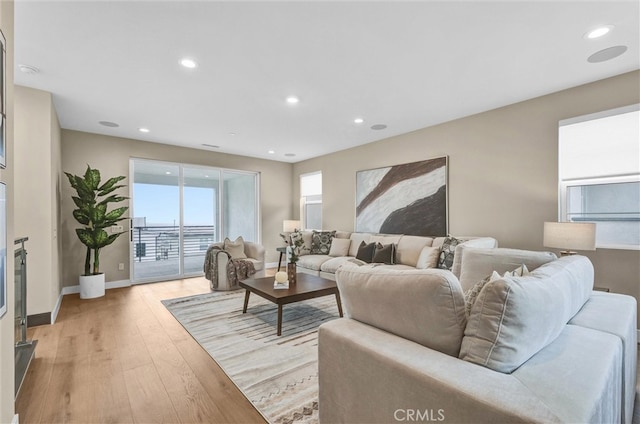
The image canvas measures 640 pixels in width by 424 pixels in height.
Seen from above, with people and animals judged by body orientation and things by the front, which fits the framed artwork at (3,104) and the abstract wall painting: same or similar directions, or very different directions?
very different directions

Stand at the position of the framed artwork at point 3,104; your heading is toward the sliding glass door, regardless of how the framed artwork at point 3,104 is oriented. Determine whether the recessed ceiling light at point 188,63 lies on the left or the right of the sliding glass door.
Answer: right

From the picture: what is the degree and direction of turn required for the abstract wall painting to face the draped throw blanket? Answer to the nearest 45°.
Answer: approximately 45° to its right

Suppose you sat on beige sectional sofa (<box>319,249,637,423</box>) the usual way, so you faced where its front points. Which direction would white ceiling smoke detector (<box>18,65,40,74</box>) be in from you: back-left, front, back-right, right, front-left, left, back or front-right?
front-left

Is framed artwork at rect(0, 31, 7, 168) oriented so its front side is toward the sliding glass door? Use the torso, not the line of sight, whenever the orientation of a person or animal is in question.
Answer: no

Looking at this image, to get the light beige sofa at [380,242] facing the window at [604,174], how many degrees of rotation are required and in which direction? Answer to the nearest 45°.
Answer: approximately 90° to its left

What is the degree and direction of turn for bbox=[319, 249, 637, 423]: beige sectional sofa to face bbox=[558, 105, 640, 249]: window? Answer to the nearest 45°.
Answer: approximately 90° to its right

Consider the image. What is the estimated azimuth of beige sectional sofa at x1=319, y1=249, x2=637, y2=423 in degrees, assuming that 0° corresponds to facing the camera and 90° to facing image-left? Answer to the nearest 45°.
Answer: approximately 135°

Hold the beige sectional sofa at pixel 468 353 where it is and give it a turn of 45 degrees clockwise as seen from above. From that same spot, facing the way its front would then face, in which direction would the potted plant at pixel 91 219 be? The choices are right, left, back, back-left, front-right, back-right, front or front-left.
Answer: left

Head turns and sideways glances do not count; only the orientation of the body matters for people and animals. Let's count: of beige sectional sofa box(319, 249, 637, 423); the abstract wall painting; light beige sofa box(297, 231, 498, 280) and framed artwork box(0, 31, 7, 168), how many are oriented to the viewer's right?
1

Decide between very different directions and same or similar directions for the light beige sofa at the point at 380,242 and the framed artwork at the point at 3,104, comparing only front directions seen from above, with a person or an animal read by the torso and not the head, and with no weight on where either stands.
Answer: very different directions

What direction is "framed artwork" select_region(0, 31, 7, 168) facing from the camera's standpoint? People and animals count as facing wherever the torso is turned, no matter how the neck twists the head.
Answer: to the viewer's right

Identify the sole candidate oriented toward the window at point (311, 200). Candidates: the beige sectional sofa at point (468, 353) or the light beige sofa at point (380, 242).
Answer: the beige sectional sofa

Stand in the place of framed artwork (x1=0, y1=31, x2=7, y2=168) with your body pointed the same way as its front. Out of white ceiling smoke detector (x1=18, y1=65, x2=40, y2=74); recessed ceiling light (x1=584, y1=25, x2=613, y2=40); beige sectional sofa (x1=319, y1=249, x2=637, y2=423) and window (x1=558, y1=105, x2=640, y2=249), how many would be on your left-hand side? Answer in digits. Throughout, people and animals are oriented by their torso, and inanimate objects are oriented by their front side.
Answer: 1

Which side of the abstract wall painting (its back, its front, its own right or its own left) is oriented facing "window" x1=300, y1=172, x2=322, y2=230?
right
